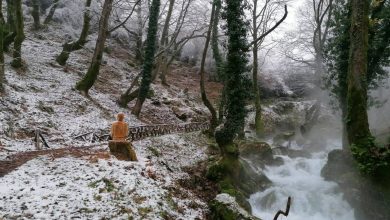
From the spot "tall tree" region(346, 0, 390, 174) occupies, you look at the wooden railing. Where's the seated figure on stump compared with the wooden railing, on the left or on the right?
left

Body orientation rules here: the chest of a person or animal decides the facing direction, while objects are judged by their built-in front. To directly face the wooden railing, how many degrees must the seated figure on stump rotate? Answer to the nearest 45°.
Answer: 0° — it already faces it

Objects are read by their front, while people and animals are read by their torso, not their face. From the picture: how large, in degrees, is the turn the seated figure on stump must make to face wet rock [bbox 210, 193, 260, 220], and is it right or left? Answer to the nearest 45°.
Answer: approximately 135° to its right

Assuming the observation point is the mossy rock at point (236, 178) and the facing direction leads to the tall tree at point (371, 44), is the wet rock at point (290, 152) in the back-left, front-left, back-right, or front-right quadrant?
front-left

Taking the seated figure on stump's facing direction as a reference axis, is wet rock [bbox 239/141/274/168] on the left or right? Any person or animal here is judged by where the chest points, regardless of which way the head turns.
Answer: on its right

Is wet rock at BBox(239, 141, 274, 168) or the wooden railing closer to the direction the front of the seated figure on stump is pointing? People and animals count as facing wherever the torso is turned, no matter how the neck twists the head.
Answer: the wooden railing

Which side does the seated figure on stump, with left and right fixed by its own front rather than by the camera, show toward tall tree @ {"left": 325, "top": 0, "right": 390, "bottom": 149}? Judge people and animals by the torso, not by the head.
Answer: right

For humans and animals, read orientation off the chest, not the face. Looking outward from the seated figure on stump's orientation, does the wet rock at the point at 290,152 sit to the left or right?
on its right

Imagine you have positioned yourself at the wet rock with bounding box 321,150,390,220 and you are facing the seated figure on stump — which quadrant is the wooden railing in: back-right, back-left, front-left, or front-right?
front-right

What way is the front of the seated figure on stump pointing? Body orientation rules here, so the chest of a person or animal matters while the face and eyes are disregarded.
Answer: away from the camera

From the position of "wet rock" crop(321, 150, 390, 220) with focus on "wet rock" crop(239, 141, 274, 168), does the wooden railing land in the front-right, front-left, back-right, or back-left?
front-left

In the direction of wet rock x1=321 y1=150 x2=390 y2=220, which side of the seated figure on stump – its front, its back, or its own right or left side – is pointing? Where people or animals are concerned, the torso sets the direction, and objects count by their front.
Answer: right
